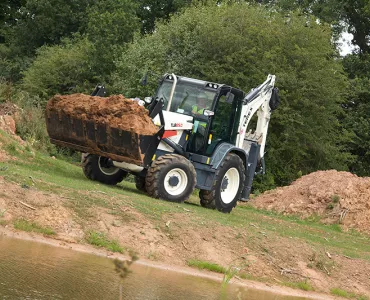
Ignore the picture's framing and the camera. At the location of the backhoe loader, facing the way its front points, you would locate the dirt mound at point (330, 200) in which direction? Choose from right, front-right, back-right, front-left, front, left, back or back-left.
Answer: back

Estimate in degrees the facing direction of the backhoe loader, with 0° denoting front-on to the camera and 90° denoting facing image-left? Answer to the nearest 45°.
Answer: approximately 45°

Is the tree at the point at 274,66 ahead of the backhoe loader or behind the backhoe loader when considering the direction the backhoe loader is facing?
behind

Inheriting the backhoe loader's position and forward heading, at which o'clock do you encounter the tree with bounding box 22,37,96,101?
The tree is roughly at 4 o'clock from the backhoe loader.

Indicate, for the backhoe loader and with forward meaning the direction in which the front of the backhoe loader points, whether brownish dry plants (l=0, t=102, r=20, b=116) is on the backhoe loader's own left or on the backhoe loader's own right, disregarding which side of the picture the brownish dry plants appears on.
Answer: on the backhoe loader's own right
